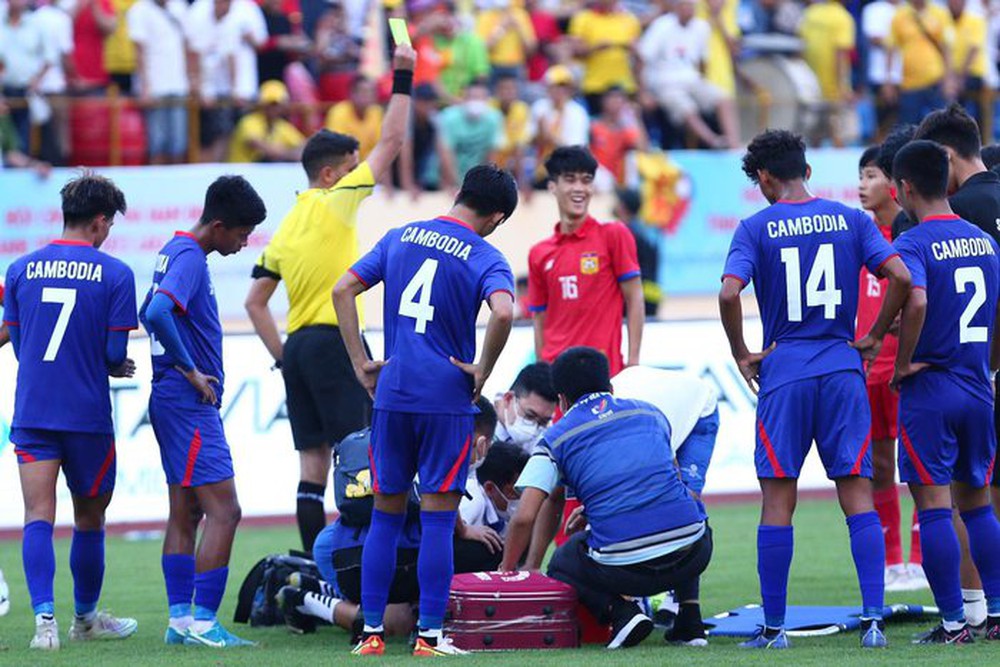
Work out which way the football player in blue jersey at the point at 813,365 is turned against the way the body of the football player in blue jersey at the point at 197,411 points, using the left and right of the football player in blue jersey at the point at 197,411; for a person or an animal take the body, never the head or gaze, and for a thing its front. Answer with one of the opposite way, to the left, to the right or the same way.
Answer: to the left

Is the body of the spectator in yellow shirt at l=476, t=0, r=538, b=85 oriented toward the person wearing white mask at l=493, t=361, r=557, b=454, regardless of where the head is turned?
yes

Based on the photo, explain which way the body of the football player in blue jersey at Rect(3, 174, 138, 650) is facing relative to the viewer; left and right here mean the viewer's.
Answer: facing away from the viewer and to the right of the viewer

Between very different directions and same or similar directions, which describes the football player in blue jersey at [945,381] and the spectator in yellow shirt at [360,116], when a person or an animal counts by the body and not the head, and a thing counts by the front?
very different directions

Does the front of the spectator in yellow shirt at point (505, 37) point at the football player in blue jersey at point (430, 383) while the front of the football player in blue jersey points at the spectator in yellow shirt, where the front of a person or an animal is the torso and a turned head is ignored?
yes

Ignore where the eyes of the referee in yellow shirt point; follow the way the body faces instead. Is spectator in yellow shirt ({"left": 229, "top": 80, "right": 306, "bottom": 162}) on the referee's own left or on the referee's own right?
on the referee's own left

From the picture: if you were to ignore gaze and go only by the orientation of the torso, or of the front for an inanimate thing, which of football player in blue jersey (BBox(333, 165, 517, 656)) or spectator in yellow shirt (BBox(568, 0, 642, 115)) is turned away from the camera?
the football player in blue jersey

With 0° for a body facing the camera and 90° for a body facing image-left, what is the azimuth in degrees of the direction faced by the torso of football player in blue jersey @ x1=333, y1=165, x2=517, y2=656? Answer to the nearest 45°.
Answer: approximately 180°

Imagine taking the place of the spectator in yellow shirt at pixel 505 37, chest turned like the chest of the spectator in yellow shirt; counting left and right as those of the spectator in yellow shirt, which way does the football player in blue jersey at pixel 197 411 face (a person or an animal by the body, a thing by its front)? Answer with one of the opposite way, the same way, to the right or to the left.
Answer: to the left
